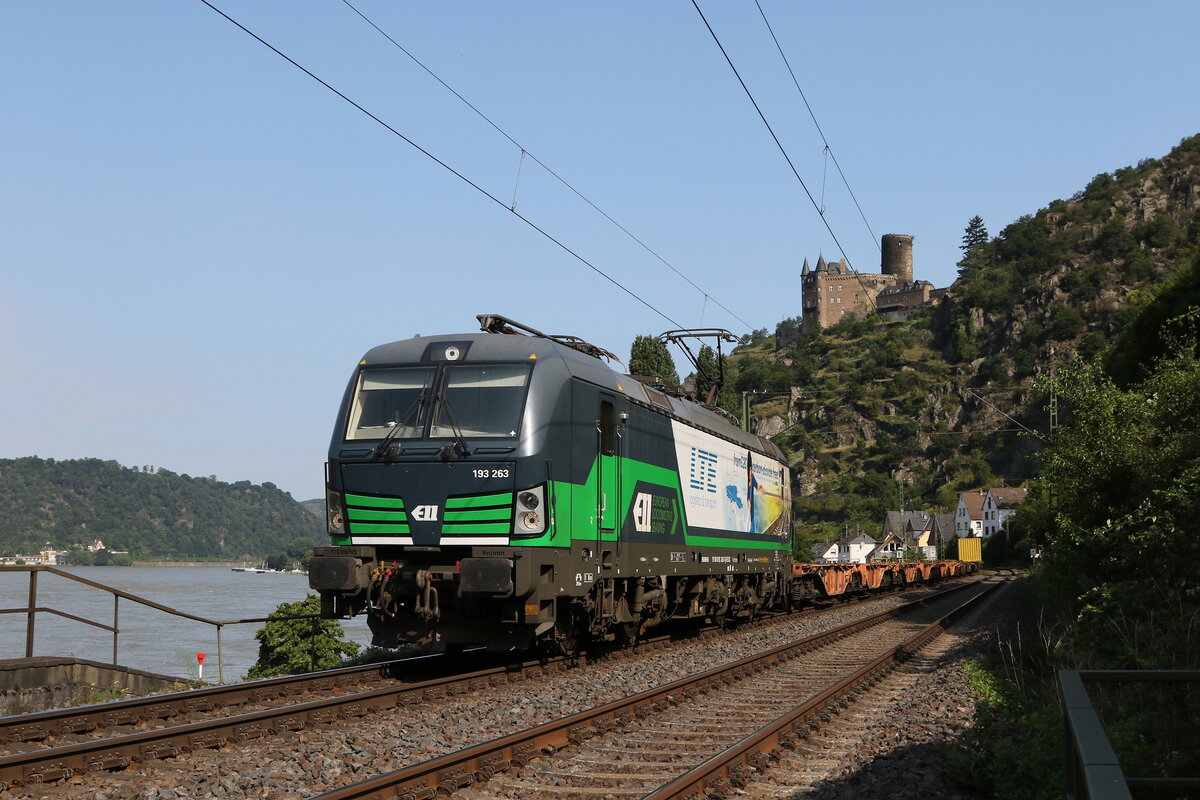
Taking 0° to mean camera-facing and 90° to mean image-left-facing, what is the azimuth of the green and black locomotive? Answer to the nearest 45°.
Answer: approximately 45°

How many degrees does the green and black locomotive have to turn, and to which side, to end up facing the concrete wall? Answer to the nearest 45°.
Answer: approximately 45° to its right

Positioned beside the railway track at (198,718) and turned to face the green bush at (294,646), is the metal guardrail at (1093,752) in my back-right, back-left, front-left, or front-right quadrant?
back-right

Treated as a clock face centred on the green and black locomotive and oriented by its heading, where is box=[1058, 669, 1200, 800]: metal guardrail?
The metal guardrail is roughly at 10 o'clock from the green and black locomotive.
